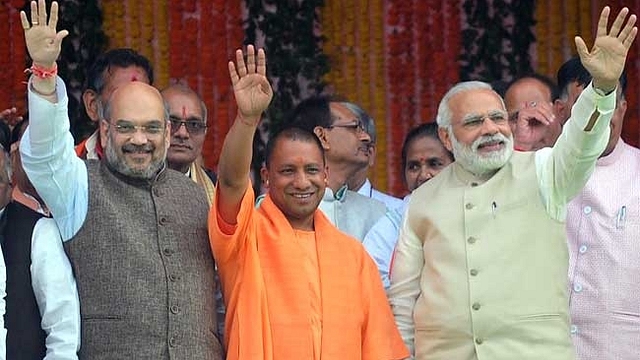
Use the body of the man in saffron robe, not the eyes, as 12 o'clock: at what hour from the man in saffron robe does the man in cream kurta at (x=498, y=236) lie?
The man in cream kurta is roughly at 9 o'clock from the man in saffron robe.

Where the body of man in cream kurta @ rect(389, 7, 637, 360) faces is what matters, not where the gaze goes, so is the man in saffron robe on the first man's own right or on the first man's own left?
on the first man's own right

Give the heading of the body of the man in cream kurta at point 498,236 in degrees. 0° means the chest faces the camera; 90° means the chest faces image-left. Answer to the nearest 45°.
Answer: approximately 0°

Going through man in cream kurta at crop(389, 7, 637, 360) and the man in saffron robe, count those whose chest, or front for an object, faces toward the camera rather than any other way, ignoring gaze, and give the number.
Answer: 2

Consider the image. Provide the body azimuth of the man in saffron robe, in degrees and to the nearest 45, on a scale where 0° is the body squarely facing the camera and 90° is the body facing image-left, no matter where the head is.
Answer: approximately 0°
